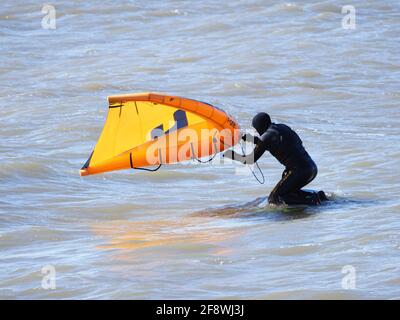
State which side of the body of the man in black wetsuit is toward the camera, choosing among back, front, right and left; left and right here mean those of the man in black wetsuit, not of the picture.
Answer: left
